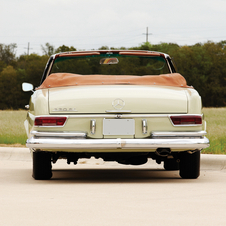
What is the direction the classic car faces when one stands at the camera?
facing away from the viewer
